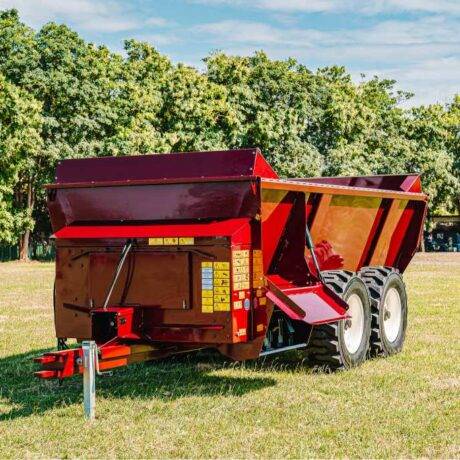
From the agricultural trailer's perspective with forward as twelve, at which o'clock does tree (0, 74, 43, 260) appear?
The tree is roughly at 4 o'clock from the agricultural trailer.

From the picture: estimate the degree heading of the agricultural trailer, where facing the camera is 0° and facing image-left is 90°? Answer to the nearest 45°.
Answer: approximately 45°
